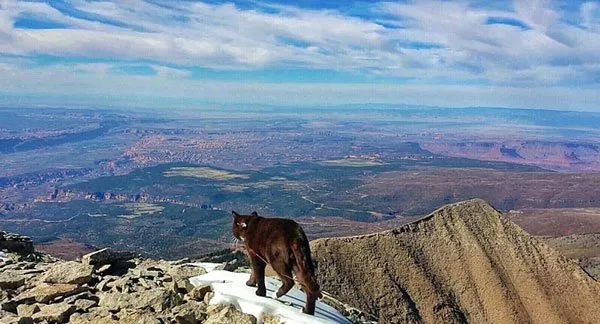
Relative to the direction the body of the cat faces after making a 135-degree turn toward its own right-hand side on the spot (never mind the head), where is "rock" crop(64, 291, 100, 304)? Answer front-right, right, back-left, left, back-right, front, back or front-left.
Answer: back

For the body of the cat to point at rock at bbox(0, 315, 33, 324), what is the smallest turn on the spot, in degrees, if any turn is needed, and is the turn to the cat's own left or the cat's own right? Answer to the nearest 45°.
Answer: approximately 45° to the cat's own left

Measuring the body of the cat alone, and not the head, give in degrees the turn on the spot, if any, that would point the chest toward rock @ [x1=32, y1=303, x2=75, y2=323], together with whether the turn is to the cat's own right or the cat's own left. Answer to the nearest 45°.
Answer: approximately 45° to the cat's own left

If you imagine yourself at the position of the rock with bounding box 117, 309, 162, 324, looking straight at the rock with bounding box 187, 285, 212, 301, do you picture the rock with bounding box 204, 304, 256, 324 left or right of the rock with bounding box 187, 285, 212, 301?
right

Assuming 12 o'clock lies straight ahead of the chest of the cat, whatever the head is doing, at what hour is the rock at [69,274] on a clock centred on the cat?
The rock is roughly at 11 o'clock from the cat.

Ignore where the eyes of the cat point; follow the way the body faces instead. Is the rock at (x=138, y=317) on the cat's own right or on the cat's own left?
on the cat's own left

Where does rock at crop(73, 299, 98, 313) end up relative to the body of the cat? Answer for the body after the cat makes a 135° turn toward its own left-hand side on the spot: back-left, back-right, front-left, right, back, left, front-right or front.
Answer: right

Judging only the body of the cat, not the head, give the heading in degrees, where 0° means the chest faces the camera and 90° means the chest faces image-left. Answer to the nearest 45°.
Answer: approximately 135°

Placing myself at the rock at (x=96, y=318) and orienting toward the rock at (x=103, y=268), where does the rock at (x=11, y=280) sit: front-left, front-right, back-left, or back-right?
front-left

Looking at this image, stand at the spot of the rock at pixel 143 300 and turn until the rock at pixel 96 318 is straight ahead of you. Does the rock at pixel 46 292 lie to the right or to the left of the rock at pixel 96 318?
right

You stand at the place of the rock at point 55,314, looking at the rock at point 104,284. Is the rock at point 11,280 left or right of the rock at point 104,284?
left

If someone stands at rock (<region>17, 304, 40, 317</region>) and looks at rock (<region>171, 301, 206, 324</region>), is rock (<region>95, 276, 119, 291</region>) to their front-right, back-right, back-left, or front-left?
front-left

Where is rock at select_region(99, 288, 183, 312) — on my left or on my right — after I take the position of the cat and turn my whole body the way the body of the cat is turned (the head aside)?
on my left

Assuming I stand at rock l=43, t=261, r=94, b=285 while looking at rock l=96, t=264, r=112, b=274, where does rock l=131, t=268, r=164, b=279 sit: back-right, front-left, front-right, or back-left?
front-right

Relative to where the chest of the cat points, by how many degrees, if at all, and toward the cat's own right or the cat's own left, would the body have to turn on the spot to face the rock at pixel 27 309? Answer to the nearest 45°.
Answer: approximately 45° to the cat's own left

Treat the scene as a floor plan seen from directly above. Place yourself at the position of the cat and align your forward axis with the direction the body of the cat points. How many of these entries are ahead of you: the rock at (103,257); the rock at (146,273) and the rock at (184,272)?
3

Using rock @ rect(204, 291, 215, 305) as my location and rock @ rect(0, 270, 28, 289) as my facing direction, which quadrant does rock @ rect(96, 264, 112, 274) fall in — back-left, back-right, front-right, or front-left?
front-right

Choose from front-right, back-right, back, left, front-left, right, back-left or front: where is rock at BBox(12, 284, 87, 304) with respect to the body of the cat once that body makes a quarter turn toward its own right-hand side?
back-left

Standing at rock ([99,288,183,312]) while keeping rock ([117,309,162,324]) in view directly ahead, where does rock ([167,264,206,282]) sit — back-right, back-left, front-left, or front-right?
back-left
